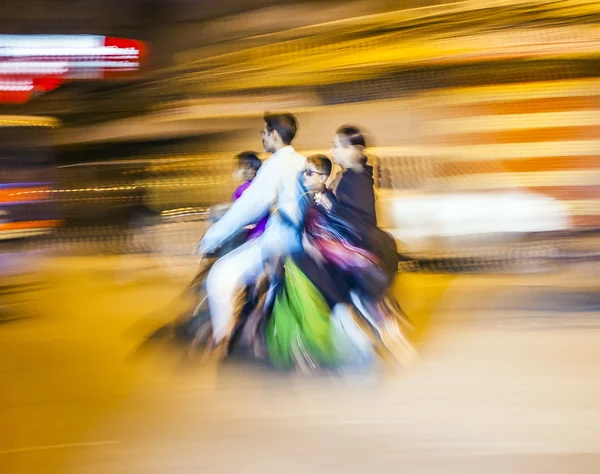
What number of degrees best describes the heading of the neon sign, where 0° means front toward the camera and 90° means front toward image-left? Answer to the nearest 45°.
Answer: approximately 0°
